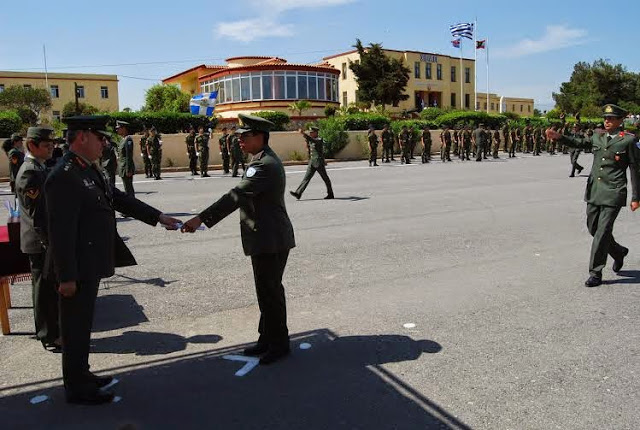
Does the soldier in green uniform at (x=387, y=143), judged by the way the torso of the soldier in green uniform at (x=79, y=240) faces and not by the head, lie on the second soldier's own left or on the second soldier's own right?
on the second soldier's own left

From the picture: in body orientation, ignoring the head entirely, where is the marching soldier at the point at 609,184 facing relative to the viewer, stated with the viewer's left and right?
facing the viewer and to the left of the viewer

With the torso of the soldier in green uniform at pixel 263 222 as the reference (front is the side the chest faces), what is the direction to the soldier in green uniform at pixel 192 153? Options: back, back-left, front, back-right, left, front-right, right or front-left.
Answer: right

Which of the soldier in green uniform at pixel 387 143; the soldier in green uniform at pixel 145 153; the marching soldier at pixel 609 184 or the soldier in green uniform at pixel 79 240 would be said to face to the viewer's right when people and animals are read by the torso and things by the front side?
the soldier in green uniform at pixel 79 240

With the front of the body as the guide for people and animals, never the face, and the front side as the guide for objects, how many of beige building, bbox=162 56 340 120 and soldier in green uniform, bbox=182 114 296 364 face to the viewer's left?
1

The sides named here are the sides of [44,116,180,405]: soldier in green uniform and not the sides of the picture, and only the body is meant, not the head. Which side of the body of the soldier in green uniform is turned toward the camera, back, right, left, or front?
right

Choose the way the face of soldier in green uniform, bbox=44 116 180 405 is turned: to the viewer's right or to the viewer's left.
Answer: to the viewer's right

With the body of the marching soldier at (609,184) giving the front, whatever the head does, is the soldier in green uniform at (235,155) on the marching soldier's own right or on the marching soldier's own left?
on the marching soldier's own right

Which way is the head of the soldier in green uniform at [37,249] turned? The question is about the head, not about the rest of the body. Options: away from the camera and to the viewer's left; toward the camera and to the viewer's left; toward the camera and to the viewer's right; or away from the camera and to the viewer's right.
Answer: toward the camera and to the viewer's right

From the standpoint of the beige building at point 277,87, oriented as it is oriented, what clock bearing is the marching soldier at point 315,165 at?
The marching soldier is roughly at 12 o'clock from the beige building.

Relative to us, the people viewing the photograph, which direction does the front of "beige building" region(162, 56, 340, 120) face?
facing the viewer

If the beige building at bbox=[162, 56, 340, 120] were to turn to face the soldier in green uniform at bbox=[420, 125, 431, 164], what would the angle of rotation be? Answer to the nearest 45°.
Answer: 0° — it already faces them

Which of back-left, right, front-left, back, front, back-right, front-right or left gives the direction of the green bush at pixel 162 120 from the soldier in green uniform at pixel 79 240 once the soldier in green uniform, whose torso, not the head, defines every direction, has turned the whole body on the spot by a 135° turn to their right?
back-right

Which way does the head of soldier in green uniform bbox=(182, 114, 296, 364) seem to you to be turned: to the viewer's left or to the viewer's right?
to the viewer's left

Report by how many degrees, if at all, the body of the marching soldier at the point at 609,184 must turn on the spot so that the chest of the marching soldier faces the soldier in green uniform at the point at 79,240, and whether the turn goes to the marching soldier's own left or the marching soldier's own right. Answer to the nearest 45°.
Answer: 0° — they already face them

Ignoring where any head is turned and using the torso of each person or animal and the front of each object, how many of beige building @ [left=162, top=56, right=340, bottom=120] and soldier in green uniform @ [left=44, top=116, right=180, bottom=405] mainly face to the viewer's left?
0
